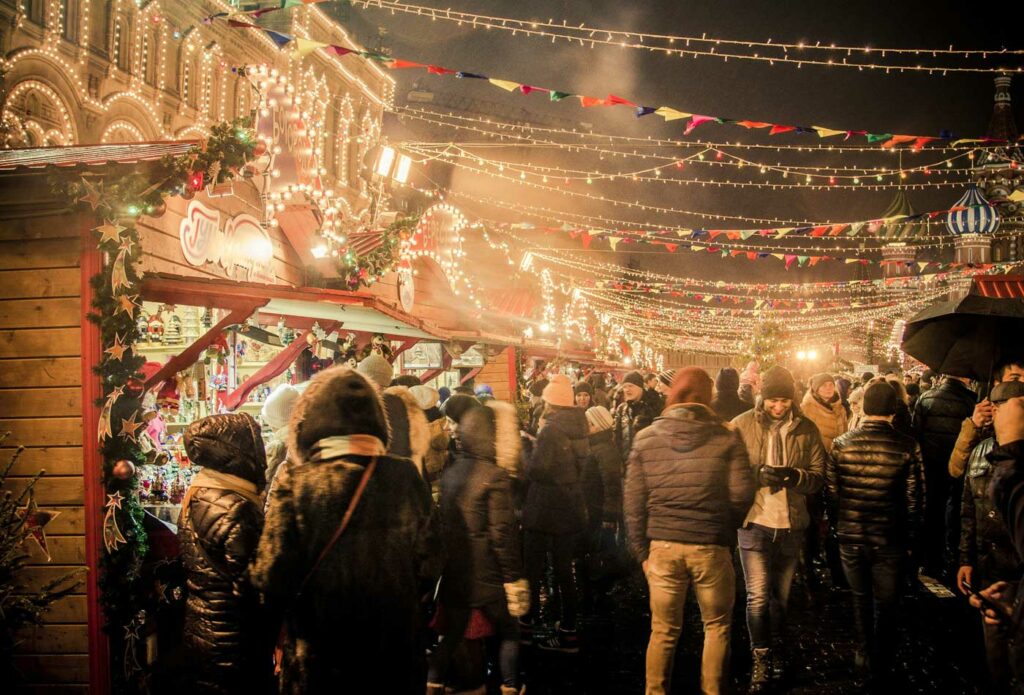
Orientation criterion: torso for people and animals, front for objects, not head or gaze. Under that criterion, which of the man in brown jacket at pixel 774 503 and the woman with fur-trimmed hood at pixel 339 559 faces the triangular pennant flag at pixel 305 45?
the woman with fur-trimmed hood

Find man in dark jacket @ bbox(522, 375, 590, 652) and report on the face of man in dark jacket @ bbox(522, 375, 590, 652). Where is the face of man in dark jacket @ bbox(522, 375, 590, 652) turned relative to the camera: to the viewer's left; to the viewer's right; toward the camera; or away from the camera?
away from the camera

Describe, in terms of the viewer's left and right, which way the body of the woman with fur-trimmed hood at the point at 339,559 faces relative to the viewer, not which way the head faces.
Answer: facing away from the viewer

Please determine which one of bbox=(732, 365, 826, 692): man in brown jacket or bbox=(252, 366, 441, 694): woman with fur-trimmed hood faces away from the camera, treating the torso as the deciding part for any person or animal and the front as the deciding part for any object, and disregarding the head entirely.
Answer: the woman with fur-trimmed hood

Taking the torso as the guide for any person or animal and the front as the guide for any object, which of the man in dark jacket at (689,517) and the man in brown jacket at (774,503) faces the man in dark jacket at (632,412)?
the man in dark jacket at (689,517)

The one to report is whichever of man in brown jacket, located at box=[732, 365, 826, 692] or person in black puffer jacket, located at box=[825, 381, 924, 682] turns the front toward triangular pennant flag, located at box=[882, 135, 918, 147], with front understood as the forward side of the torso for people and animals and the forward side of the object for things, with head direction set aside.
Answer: the person in black puffer jacket

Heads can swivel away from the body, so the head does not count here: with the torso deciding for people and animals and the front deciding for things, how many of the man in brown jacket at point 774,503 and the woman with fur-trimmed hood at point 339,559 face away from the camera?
1

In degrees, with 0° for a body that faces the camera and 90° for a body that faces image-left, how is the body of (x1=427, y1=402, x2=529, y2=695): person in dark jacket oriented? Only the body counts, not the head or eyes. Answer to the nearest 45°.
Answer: approximately 225°

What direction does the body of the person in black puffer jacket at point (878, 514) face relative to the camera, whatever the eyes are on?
away from the camera

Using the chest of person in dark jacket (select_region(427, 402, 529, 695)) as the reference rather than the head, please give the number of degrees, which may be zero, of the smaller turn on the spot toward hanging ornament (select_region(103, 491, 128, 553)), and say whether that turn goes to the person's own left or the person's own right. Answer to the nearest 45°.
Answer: approximately 135° to the person's own left

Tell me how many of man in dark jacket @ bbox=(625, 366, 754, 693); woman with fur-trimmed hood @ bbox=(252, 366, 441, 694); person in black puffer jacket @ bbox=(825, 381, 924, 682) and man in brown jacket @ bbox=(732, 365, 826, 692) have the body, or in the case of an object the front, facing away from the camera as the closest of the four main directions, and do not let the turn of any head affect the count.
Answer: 3

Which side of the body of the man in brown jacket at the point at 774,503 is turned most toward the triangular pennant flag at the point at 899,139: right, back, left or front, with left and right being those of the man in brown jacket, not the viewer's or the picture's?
back

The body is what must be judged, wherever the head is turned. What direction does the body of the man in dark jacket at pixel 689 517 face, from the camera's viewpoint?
away from the camera
